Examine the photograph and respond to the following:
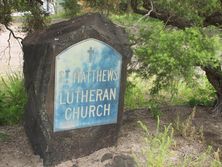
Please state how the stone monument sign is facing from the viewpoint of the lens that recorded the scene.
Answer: facing the viewer and to the right of the viewer
